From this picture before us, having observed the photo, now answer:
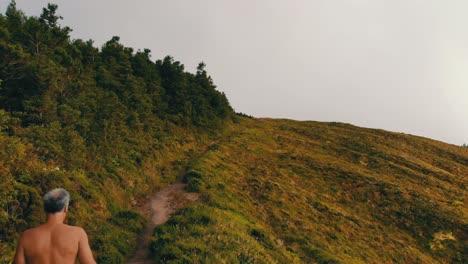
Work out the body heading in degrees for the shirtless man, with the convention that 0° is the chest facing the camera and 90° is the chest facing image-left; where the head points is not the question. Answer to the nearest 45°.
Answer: approximately 180°

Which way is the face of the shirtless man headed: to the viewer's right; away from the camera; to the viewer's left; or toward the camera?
away from the camera
